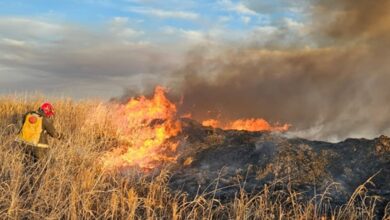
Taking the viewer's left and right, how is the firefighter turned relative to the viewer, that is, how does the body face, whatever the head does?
facing away from the viewer and to the right of the viewer
